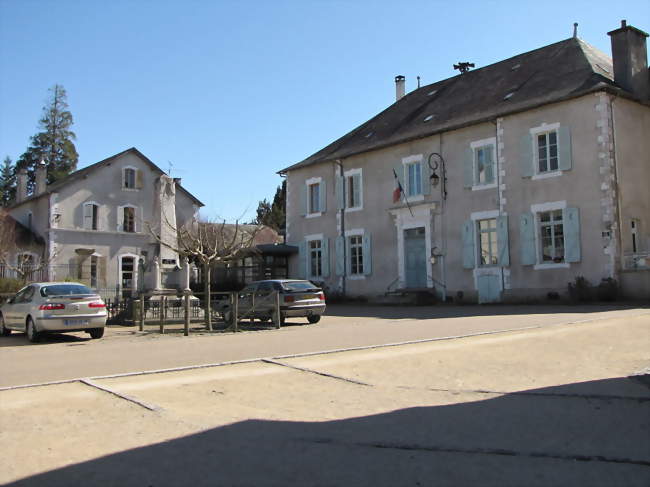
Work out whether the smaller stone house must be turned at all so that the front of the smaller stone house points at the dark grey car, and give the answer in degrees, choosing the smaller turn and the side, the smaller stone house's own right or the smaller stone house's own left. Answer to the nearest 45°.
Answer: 0° — it already faces it

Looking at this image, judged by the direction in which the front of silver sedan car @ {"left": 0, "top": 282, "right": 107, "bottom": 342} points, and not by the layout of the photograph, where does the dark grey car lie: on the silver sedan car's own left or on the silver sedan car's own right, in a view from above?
on the silver sedan car's own right

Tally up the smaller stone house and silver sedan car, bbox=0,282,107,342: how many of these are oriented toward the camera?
1

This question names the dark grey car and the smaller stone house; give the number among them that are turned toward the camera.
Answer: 1

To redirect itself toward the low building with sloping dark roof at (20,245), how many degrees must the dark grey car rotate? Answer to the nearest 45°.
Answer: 0° — it already faces it

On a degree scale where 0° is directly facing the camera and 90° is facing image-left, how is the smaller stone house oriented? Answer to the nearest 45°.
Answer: approximately 0°

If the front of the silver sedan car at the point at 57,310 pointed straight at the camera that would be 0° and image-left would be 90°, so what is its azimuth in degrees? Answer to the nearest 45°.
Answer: approximately 135°

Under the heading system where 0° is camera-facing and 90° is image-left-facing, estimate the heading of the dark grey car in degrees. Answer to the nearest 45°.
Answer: approximately 135°

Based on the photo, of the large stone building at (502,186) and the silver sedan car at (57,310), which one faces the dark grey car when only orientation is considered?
the large stone building
